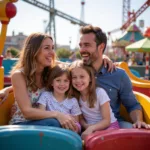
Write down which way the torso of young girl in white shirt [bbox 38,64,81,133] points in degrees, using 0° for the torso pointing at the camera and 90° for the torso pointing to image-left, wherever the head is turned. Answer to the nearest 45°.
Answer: approximately 0°

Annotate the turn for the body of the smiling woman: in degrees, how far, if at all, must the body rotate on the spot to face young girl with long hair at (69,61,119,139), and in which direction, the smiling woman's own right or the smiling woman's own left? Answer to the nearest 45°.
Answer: approximately 45° to the smiling woman's own left
